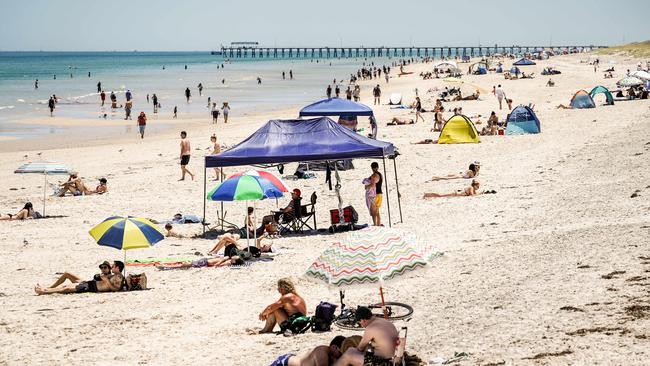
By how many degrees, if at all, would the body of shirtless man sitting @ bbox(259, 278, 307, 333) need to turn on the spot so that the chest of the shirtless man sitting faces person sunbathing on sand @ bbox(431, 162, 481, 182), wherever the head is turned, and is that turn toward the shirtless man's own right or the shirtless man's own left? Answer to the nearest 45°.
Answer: approximately 135° to the shirtless man's own right

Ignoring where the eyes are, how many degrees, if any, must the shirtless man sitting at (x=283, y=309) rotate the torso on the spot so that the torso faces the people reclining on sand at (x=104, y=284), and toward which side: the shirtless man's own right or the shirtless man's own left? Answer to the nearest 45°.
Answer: approximately 45° to the shirtless man's own right

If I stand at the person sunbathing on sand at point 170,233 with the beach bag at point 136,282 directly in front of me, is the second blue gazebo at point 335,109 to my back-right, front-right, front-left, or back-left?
back-left

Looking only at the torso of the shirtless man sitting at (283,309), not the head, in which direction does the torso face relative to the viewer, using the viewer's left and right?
facing to the left of the viewer

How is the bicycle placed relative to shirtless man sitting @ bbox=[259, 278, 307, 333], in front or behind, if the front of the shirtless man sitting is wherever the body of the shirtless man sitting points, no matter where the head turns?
behind
